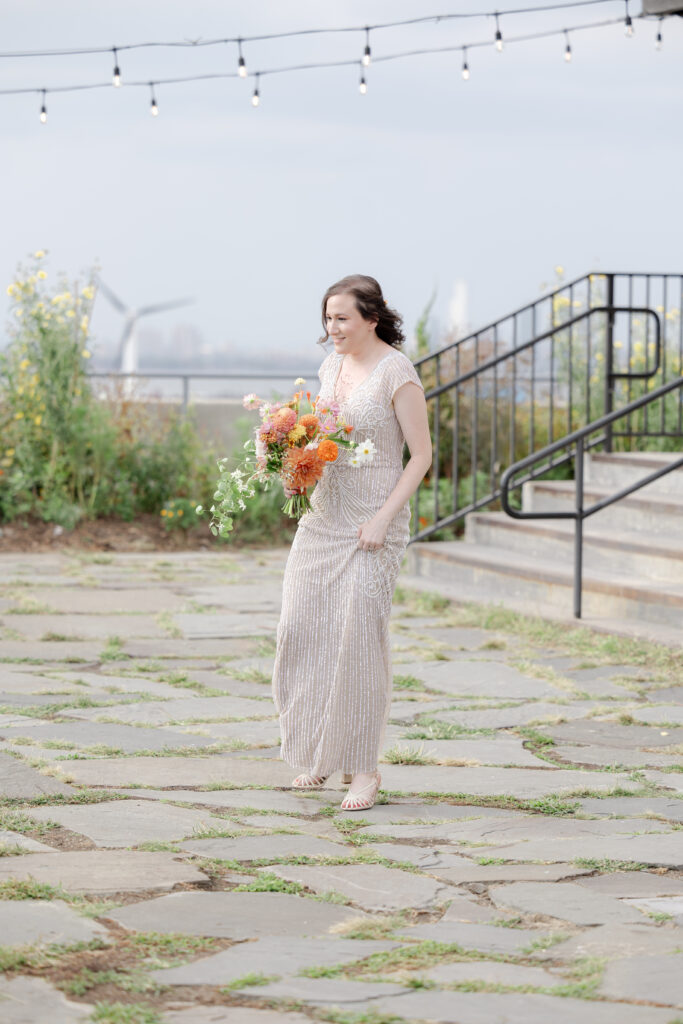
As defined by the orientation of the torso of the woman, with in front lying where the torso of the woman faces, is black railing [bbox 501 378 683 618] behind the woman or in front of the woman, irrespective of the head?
behind

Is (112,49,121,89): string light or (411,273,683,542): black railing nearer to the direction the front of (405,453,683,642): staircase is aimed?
the string light

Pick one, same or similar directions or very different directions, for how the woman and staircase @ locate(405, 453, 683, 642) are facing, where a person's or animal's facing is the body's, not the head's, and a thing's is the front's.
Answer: same or similar directions

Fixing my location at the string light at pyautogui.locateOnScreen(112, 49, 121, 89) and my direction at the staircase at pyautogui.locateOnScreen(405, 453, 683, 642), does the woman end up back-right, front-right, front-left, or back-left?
front-right

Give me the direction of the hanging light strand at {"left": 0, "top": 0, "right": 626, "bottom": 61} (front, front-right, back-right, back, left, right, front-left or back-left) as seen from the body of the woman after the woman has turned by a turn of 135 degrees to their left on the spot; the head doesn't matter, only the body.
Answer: left

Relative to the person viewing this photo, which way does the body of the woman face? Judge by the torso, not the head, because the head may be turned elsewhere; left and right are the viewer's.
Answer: facing the viewer and to the left of the viewer

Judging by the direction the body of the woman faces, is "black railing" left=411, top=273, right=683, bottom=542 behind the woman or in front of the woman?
behind

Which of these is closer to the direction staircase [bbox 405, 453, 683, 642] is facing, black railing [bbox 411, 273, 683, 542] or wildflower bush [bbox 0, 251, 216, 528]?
the wildflower bush

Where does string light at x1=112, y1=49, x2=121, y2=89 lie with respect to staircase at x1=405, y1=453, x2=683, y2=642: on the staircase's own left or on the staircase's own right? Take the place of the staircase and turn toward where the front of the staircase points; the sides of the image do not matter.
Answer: on the staircase's own right

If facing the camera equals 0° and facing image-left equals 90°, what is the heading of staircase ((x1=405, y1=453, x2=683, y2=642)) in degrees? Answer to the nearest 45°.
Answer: approximately 45°

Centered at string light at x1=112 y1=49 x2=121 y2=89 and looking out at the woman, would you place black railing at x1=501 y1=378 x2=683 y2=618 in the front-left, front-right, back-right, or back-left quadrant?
front-left
